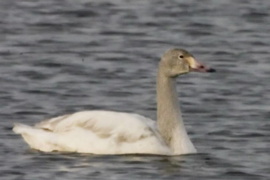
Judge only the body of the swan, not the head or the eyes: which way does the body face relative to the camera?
to the viewer's right
